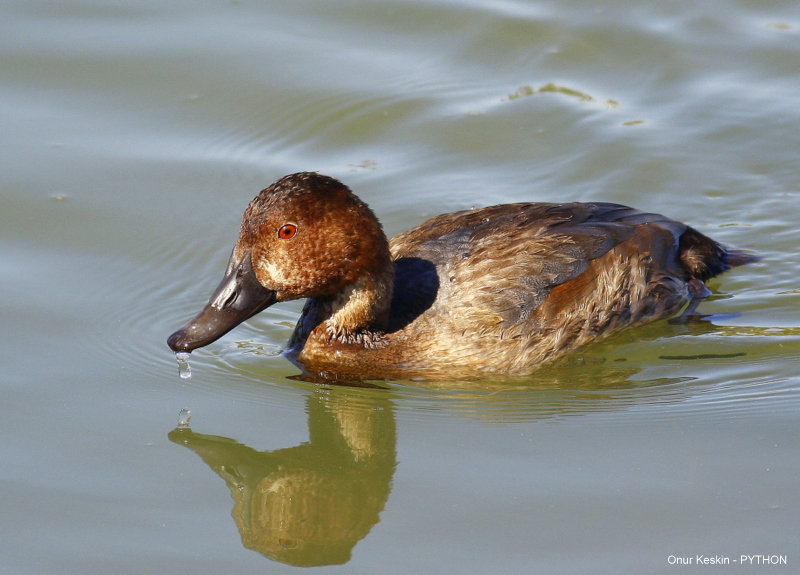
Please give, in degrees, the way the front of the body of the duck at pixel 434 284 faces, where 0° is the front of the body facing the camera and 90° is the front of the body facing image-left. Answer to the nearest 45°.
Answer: approximately 90°

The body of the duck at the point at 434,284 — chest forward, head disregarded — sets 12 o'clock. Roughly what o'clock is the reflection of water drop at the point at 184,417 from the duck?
The reflection of water drop is roughly at 11 o'clock from the duck.
